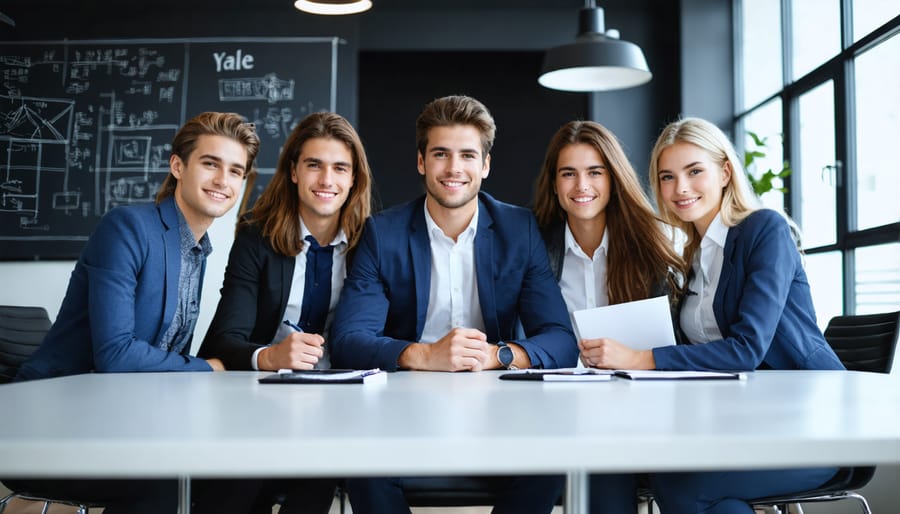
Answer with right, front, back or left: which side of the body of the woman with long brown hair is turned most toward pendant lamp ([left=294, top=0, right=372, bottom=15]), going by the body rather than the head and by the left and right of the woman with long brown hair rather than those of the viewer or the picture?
right

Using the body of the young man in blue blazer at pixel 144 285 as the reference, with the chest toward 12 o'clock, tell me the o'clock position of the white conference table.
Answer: The white conference table is roughly at 1 o'clock from the young man in blue blazer.

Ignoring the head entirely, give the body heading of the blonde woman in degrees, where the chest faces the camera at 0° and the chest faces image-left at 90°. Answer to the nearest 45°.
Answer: approximately 45°

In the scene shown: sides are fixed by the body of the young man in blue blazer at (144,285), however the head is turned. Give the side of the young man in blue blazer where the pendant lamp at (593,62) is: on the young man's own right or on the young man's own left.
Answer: on the young man's own left

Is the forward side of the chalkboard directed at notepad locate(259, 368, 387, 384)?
yes

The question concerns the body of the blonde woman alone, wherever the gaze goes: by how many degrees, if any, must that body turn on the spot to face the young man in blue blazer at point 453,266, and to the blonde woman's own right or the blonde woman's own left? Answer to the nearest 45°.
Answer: approximately 45° to the blonde woman's own right
